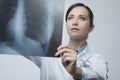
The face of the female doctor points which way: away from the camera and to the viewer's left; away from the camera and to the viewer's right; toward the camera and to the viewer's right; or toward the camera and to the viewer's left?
toward the camera and to the viewer's left

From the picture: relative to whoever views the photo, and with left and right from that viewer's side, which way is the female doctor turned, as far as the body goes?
facing the viewer and to the left of the viewer
